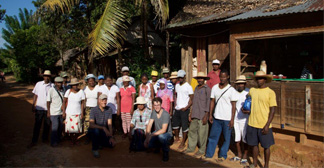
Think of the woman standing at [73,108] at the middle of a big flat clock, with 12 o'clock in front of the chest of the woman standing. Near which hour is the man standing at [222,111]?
The man standing is roughly at 10 o'clock from the woman standing.

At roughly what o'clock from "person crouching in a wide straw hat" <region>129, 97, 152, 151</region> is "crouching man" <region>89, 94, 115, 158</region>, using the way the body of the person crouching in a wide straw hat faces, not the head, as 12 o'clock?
The crouching man is roughly at 3 o'clock from the person crouching in a wide straw hat.

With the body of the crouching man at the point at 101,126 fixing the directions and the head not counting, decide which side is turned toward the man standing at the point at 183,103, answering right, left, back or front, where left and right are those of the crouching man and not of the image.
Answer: left

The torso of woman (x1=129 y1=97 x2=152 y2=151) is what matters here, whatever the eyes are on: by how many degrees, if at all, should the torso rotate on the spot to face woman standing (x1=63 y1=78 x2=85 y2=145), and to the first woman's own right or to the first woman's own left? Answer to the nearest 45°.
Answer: approximately 90° to the first woman's own right

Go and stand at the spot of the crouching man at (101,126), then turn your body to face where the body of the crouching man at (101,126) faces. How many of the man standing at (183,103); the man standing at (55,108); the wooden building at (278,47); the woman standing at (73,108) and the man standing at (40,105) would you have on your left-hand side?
2

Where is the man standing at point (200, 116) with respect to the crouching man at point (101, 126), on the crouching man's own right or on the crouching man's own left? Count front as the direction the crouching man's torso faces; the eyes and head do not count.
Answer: on the crouching man's own left

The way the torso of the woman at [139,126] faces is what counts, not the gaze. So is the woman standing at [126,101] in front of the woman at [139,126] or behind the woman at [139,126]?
behind

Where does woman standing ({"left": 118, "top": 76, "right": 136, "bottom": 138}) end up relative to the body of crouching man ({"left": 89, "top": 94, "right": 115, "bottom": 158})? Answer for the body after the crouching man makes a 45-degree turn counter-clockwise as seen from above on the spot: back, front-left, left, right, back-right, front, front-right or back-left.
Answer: left

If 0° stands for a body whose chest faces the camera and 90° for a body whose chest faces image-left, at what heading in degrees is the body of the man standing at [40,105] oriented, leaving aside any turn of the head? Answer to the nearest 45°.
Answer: approximately 315°

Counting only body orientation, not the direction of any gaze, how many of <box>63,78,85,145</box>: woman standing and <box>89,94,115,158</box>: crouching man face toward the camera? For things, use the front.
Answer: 2

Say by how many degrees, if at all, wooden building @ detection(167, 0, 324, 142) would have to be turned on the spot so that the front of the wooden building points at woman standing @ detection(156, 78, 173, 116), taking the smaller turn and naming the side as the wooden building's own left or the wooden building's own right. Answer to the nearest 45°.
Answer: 0° — it already faces them
